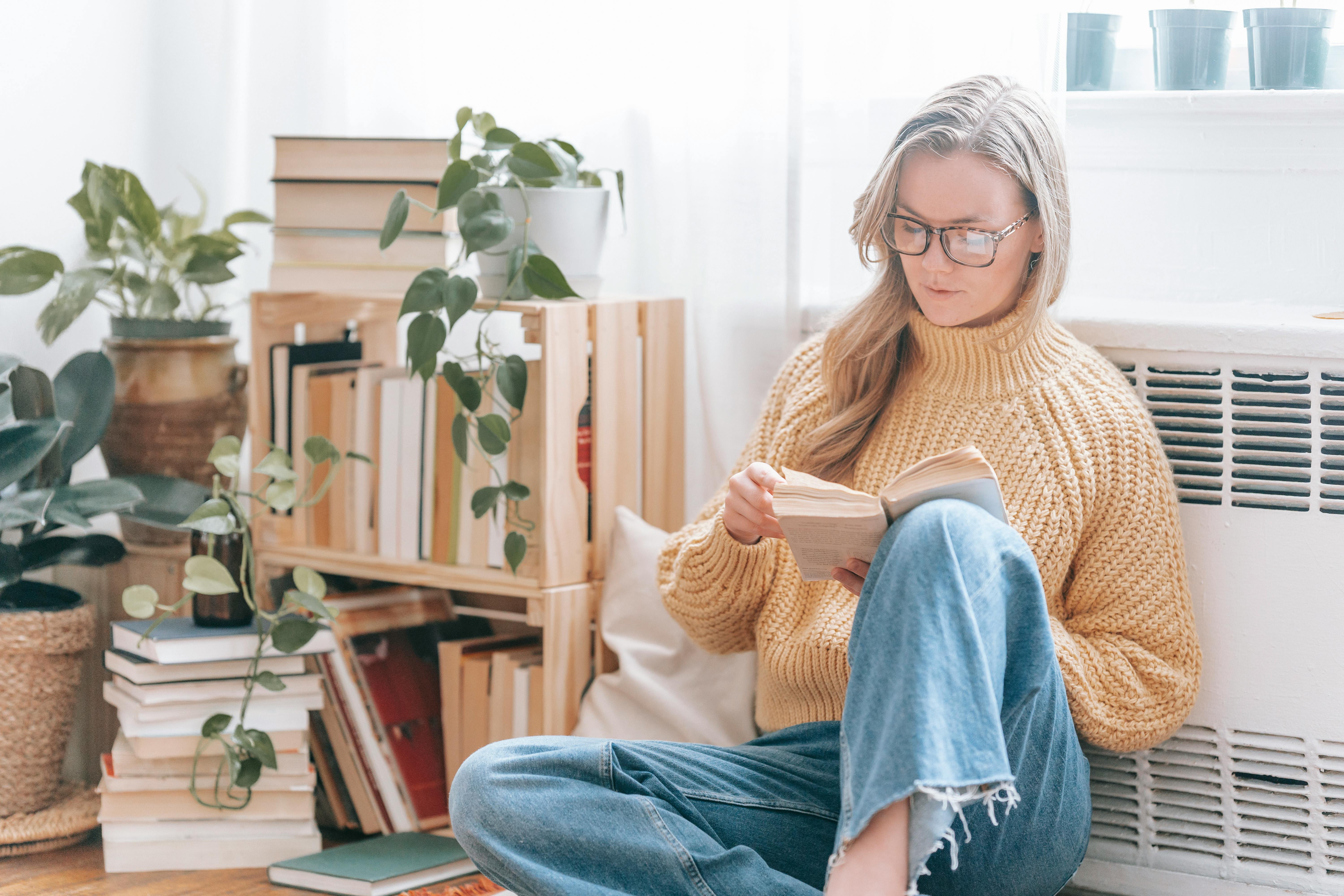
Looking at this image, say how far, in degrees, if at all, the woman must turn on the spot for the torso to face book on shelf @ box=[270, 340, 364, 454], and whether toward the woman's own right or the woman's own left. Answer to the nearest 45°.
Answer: approximately 90° to the woman's own right

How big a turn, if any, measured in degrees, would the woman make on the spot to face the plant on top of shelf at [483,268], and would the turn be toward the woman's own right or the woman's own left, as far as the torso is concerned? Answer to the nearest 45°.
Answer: approximately 90° to the woman's own right

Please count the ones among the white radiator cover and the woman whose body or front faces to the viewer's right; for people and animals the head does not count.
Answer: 0

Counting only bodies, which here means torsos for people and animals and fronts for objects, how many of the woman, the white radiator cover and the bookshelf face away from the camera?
0

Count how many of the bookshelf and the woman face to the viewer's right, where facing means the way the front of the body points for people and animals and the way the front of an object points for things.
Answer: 0

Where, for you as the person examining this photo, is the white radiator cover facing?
facing the viewer

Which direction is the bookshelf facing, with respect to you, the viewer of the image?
facing the viewer and to the left of the viewer

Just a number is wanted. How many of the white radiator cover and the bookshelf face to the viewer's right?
0

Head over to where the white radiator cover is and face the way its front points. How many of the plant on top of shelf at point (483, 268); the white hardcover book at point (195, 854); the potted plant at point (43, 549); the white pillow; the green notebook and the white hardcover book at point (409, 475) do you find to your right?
6

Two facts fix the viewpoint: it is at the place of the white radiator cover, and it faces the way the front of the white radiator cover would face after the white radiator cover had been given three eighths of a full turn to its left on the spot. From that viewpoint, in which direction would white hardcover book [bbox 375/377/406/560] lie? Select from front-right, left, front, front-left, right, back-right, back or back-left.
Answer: back-left

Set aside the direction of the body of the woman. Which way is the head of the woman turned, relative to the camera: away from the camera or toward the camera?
toward the camera

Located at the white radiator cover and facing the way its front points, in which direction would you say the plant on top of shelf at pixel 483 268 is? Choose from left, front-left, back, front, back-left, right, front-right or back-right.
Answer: right

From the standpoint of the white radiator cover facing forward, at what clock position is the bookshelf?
The bookshelf is roughly at 3 o'clock from the white radiator cover.

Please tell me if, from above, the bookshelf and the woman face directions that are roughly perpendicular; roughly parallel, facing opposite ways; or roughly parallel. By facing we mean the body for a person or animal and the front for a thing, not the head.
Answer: roughly parallel

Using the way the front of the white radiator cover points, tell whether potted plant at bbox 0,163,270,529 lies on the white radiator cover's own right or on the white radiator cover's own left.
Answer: on the white radiator cover's own right
